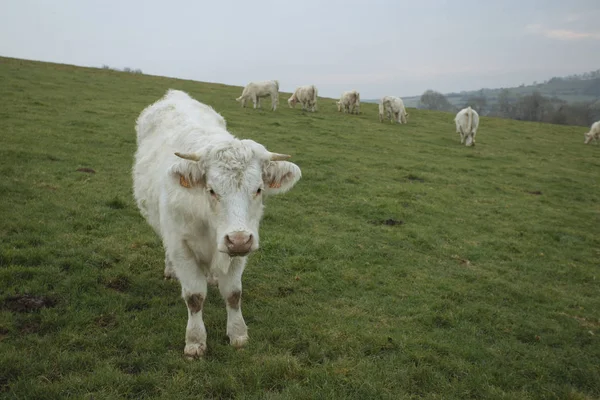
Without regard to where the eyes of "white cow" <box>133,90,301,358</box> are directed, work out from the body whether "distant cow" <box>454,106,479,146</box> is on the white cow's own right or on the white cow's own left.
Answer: on the white cow's own left

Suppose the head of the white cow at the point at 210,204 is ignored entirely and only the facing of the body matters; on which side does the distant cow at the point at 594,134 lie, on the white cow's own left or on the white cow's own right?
on the white cow's own left

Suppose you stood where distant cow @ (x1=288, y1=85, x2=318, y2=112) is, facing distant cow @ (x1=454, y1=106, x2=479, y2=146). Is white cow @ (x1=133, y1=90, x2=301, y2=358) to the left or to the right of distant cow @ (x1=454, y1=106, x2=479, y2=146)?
right

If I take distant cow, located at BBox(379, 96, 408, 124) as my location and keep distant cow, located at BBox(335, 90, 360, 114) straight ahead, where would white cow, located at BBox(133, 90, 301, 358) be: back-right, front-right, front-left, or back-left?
back-left

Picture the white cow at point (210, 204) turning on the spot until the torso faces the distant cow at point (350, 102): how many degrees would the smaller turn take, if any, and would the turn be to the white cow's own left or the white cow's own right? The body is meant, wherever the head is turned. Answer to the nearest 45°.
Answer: approximately 135° to the white cow's own left

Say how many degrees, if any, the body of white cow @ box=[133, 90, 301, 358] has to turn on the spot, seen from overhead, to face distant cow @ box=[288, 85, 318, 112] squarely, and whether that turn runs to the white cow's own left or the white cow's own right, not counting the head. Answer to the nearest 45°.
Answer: approximately 135° to the white cow's own left

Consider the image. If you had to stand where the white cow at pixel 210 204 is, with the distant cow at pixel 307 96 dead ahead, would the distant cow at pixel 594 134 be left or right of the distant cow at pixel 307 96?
right

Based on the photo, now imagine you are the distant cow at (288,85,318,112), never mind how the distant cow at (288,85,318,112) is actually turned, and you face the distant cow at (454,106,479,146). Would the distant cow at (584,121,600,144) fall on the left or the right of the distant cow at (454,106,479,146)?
left

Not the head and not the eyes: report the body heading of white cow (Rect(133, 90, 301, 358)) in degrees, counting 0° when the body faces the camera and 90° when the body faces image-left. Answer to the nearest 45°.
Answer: approximately 315°
